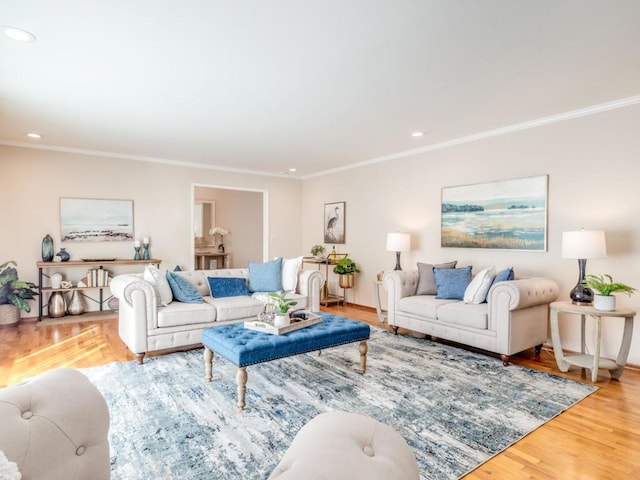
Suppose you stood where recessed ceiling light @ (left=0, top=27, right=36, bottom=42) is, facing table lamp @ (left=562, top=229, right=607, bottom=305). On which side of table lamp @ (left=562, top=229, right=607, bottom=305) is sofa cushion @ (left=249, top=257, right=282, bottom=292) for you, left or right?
left

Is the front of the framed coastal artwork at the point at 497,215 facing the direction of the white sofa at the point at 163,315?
yes

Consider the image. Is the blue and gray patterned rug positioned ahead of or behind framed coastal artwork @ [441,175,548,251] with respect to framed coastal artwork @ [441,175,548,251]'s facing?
ahead

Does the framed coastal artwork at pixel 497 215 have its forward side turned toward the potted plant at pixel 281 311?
yes

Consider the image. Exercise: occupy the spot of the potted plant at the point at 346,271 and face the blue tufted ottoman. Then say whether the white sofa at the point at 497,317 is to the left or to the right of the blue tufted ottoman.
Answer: left

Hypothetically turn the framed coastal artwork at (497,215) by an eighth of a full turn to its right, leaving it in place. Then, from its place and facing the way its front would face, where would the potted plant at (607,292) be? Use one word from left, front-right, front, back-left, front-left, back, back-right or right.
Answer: back-left

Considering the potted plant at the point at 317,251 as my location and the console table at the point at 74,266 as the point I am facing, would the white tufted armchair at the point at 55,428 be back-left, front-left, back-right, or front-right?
front-left

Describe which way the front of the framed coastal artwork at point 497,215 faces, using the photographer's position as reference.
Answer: facing the viewer and to the left of the viewer

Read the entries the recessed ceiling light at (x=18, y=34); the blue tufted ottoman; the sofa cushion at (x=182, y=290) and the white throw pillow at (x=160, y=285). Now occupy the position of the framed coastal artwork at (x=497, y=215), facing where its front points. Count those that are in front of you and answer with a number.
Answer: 4

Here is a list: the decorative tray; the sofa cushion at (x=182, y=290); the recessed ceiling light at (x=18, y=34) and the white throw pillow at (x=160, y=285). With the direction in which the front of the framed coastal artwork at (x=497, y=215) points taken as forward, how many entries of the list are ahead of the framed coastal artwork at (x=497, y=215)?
4

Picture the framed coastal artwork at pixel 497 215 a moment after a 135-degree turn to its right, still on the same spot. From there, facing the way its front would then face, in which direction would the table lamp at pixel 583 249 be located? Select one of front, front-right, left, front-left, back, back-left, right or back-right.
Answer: back-right

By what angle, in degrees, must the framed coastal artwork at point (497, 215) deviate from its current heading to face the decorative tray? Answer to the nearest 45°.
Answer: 0° — it already faces it

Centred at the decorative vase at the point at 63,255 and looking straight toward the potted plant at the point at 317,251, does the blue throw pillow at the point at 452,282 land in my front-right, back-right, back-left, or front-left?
front-right

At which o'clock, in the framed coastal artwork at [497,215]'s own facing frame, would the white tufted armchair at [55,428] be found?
The white tufted armchair is roughly at 11 o'clock from the framed coastal artwork.

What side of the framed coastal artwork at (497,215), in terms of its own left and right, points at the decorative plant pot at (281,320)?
front

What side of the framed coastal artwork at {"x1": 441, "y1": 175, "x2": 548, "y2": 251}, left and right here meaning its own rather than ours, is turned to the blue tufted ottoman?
front

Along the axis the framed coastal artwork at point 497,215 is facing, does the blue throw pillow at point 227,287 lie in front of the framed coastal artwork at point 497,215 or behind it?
in front
